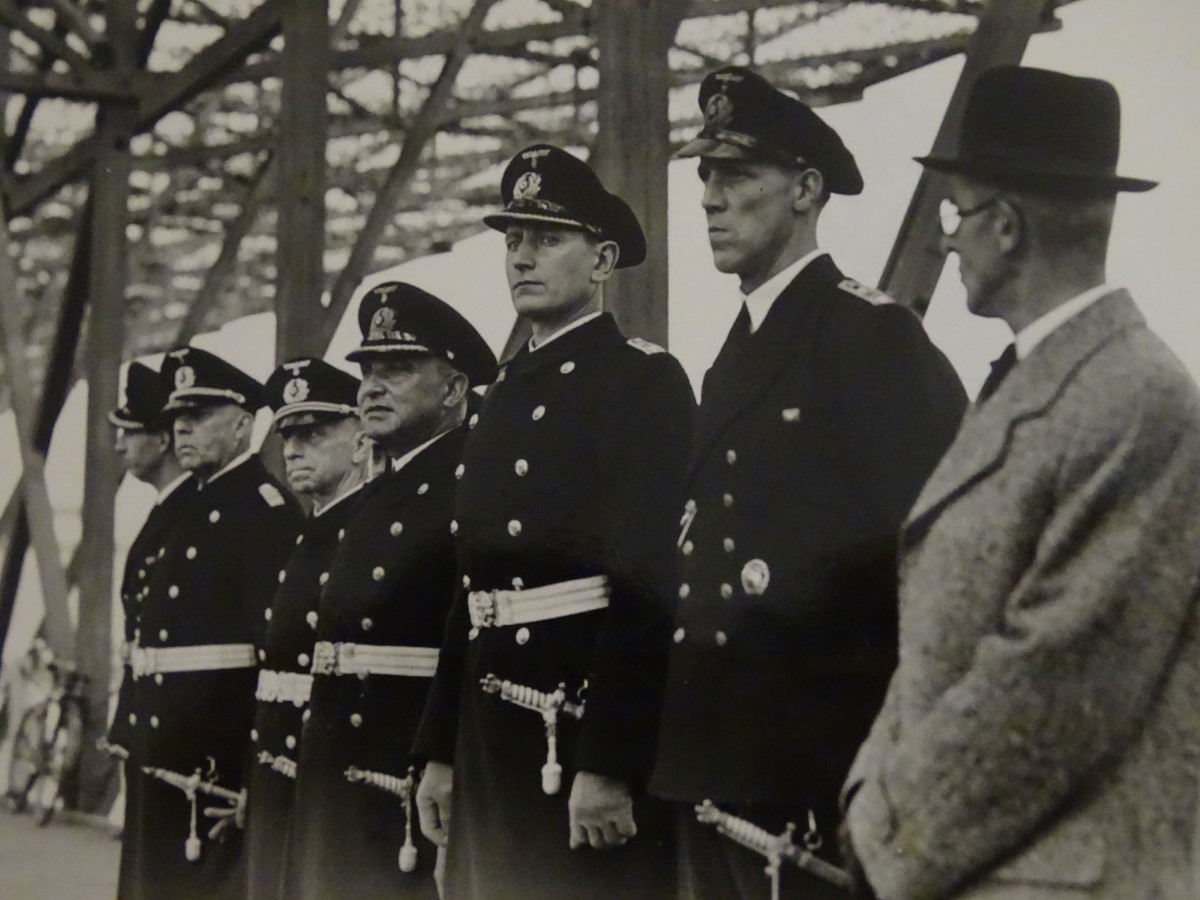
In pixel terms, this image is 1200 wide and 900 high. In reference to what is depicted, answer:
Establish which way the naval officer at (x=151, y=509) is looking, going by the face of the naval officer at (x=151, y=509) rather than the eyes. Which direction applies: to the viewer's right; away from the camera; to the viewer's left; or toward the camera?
to the viewer's left

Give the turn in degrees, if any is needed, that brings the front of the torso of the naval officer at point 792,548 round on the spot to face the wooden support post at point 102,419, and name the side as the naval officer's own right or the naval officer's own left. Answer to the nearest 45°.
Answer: approximately 90° to the naval officer's own right

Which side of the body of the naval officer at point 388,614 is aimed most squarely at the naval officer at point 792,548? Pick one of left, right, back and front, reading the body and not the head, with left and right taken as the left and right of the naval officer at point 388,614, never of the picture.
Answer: left

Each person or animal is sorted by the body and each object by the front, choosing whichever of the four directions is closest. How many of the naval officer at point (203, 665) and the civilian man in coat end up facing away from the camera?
0

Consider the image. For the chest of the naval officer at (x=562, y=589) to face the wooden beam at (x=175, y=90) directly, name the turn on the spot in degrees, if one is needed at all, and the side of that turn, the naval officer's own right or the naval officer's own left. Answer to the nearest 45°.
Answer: approximately 90° to the naval officer's own right

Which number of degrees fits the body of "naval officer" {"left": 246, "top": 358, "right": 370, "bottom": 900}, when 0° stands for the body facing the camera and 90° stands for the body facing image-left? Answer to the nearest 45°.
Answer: approximately 45°

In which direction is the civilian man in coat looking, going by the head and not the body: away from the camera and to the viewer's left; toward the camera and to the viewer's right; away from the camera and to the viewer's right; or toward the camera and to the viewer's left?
away from the camera and to the viewer's left
